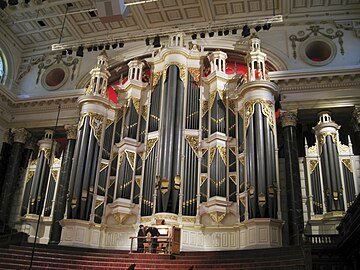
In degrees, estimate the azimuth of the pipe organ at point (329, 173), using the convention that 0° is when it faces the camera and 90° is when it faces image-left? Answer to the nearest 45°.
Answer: approximately 0°

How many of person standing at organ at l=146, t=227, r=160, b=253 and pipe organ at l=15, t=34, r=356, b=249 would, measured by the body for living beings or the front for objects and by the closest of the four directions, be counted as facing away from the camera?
1

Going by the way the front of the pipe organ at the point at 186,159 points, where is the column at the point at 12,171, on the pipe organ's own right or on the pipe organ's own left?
on the pipe organ's own right

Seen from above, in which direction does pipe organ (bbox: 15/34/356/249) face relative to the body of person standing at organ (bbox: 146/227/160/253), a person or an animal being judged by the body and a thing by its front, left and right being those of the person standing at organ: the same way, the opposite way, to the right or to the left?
the opposite way

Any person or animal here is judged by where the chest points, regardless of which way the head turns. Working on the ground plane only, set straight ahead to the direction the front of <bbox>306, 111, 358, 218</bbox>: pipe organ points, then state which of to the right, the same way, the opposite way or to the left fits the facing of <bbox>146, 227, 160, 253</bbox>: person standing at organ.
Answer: the opposite way

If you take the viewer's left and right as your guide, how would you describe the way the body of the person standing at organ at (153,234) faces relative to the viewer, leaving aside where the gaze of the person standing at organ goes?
facing away from the viewer

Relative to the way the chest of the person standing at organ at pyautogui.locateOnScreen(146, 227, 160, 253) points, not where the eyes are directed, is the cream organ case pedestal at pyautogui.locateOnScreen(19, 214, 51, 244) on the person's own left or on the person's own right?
on the person's own left

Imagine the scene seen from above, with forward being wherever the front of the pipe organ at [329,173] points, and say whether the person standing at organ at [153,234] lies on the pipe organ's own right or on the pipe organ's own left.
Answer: on the pipe organ's own right

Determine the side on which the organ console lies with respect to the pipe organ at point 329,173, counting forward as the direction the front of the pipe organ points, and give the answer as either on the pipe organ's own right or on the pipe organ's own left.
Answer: on the pipe organ's own right

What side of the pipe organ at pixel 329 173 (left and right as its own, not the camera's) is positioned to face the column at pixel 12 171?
right
